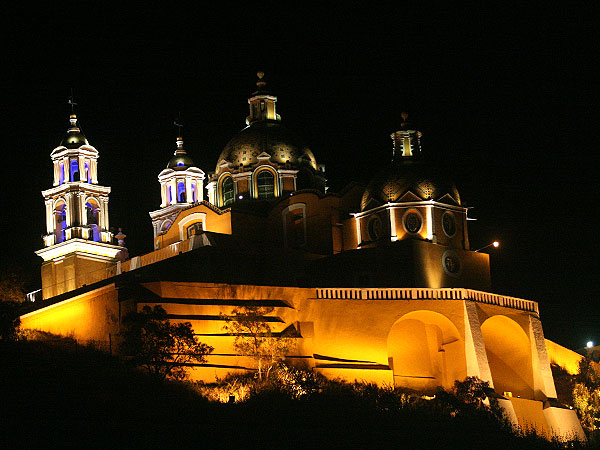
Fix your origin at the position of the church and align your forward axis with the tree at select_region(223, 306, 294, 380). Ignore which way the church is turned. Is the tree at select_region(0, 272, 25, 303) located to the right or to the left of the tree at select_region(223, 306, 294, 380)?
right

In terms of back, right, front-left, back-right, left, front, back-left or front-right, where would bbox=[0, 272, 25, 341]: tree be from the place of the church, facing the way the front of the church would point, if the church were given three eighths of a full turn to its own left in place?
right

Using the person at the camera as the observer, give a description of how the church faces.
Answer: facing away from the viewer and to the left of the viewer

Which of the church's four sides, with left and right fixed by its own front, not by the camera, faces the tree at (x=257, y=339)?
left

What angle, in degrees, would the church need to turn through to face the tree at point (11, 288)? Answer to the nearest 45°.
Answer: approximately 45° to its left
